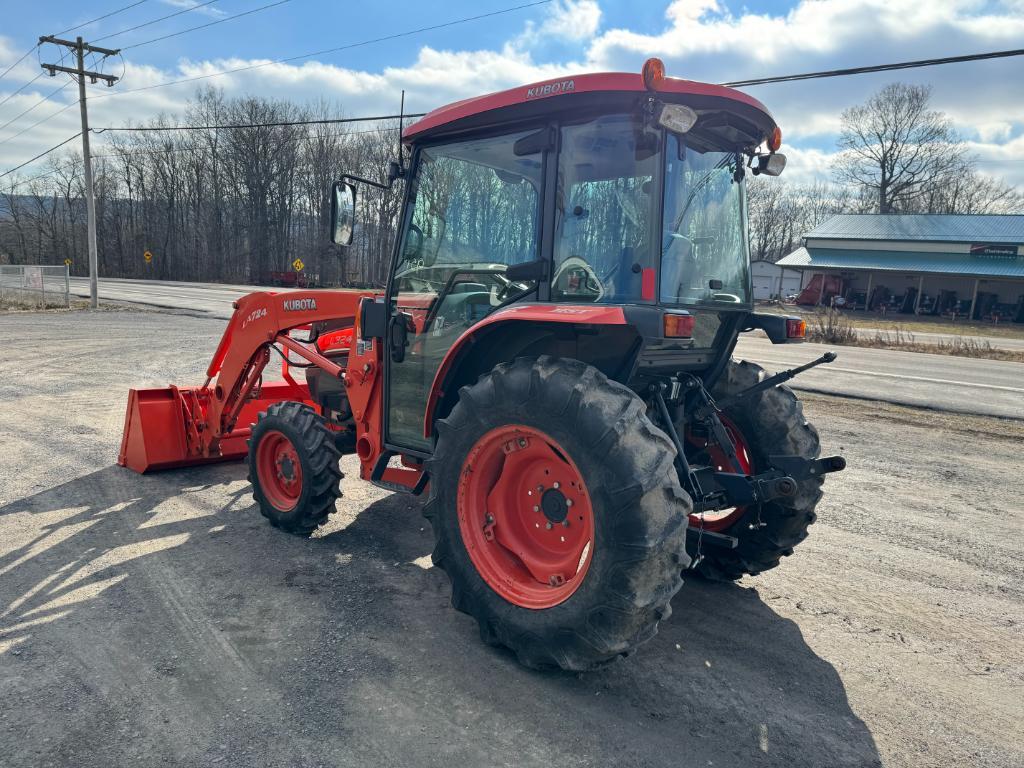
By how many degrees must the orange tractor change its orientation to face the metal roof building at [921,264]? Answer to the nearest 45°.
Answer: approximately 90° to its right

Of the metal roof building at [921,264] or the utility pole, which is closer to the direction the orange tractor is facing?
the utility pole

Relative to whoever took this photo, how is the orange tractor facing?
facing away from the viewer and to the left of the viewer

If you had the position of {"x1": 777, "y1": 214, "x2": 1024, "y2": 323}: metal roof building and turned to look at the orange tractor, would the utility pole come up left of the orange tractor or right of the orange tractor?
right

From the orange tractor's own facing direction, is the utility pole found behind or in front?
in front

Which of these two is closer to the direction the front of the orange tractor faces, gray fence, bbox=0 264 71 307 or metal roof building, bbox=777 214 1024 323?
the gray fence

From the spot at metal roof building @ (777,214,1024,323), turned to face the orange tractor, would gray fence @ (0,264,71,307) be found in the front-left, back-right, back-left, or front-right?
front-right

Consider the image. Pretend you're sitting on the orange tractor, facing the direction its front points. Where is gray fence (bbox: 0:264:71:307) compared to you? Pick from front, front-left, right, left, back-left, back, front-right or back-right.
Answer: front
